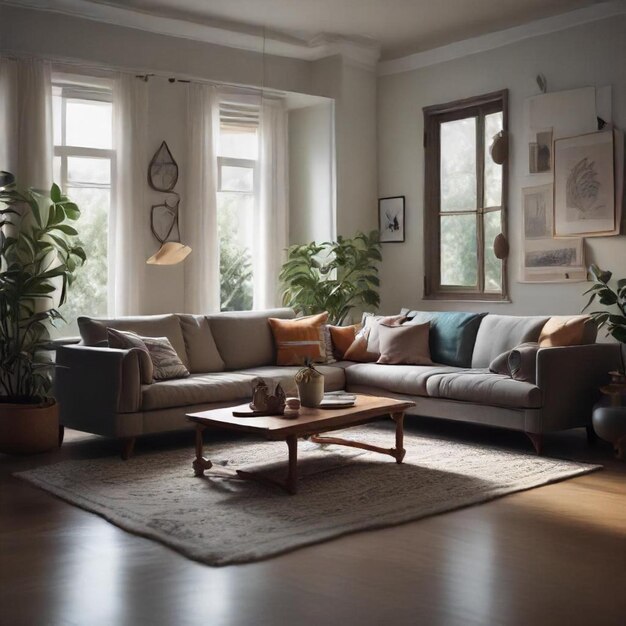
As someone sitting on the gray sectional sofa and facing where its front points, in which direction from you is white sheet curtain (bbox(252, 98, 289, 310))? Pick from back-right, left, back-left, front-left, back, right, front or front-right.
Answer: back

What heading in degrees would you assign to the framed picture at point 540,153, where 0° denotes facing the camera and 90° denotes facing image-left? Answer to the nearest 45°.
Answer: approximately 45°

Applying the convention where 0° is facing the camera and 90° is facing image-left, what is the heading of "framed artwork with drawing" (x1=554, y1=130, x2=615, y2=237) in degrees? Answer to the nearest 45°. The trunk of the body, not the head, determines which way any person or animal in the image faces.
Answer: approximately 45°

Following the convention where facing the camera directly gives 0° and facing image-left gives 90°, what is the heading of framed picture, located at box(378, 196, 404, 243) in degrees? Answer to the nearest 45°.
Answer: approximately 45°

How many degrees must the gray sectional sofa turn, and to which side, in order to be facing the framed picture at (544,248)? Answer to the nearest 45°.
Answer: approximately 135° to its left

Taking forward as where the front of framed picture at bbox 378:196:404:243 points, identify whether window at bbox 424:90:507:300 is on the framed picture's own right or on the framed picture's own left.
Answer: on the framed picture's own left

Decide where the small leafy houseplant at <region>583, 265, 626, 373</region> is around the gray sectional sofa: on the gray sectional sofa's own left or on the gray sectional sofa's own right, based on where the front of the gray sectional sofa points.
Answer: on the gray sectional sofa's own left
